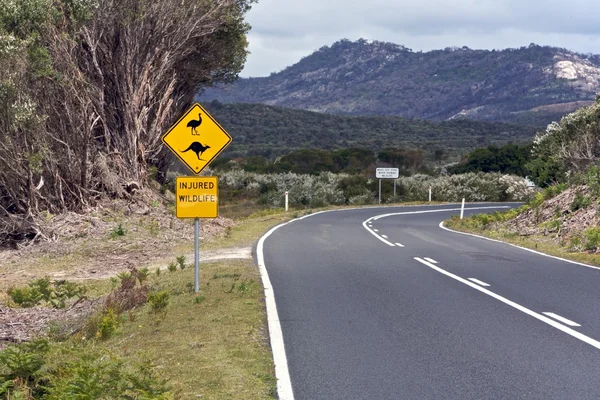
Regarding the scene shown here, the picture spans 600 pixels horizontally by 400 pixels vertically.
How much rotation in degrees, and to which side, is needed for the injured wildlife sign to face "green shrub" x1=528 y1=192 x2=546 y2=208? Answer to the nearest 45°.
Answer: approximately 135° to its left

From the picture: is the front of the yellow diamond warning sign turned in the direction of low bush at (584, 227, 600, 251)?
no

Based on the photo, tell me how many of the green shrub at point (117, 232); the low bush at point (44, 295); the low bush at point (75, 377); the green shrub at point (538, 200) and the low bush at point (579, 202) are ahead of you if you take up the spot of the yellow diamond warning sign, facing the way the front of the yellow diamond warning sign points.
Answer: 1

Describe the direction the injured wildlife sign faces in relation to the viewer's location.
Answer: facing the viewer

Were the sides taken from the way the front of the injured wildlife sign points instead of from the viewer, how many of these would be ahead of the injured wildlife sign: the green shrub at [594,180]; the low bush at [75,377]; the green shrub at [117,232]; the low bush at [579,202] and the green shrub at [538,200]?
1

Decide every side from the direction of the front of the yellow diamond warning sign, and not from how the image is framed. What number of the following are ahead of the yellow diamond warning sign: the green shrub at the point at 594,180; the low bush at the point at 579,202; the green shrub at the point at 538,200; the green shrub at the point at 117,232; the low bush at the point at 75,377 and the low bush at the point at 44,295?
1

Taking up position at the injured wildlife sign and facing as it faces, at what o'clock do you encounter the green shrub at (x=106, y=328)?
The green shrub is roughly at 1 o'clock from the injured wildlife sign.

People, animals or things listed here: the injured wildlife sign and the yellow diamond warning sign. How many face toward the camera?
2

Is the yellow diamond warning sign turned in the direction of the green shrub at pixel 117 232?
no

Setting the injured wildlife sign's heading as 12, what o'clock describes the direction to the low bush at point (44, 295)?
The low bush is roughly at 4 o'clock from the injured wildlife sign.

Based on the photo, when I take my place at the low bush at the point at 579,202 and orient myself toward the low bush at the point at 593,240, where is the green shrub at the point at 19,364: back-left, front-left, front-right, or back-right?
front-right

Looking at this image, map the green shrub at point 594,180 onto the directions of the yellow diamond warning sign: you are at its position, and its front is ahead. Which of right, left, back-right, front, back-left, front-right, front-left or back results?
back-left

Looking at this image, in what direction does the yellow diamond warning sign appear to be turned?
toward the camera

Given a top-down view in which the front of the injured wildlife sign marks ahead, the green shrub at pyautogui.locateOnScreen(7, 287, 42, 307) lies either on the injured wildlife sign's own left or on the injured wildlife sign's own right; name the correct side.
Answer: on the injured wildlife sign's own right

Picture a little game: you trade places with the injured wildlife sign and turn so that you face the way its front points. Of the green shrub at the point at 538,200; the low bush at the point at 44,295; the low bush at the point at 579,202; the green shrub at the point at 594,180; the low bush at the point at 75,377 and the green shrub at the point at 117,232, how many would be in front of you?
1

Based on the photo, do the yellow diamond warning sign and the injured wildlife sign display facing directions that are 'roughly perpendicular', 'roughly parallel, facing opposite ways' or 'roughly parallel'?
roughly parallel

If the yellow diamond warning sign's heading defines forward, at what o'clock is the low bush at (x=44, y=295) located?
The low bush is roughly at 4 o'clock from the yellow diamond warning sign.
